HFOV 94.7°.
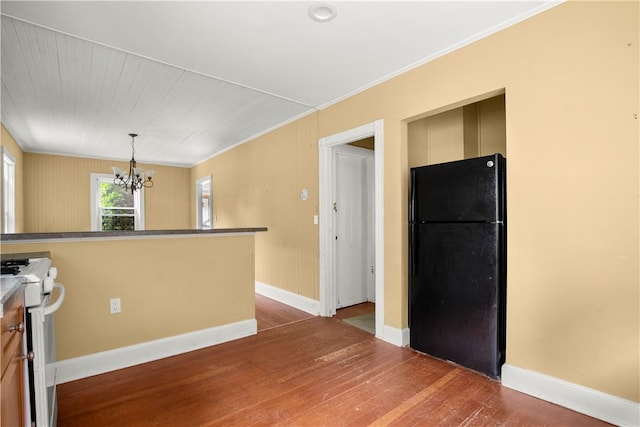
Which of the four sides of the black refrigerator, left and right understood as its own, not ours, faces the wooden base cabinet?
front

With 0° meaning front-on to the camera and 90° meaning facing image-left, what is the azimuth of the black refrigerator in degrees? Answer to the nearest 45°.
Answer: approximately 45°

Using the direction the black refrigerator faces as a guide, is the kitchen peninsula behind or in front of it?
in front
